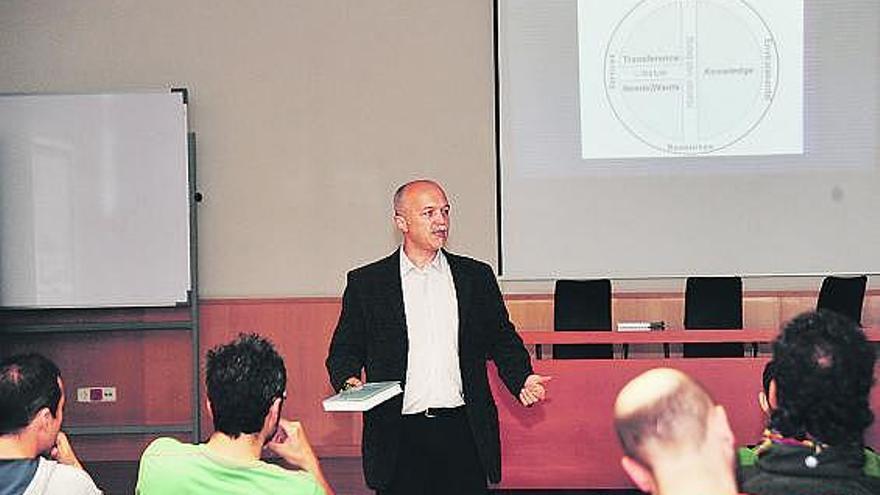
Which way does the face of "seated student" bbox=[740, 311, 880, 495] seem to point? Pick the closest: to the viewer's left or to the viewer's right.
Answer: to the viewer's left

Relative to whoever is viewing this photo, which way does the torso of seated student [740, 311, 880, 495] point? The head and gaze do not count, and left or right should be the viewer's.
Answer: facing away from the viewer

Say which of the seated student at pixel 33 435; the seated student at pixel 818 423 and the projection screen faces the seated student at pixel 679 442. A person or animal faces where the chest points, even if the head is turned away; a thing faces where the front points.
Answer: the projection screen

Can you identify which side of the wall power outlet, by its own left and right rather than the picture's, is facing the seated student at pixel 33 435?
front

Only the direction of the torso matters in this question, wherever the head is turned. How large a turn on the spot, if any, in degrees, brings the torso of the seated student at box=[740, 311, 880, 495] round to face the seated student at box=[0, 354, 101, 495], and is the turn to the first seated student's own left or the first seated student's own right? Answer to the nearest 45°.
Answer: approximately 90° to the first seated student's own left

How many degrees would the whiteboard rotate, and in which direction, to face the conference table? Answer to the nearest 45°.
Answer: approximately 45° to its left

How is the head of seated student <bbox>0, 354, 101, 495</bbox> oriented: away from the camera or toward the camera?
away from the camera

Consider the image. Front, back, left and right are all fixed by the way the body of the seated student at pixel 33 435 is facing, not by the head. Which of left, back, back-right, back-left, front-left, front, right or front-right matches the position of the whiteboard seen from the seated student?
front-left

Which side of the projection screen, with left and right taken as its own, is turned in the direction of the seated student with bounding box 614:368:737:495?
front

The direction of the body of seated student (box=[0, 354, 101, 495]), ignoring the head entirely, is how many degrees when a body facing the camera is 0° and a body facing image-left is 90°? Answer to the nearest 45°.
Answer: approximately 225°

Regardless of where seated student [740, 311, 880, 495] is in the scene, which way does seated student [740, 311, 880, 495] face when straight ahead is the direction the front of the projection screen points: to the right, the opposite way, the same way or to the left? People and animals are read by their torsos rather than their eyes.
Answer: the opposite way

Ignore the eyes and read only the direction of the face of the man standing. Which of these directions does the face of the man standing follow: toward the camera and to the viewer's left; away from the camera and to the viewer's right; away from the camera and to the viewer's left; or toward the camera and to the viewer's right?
toward the camera and to the viewer's right

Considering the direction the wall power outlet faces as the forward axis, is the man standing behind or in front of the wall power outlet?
in front

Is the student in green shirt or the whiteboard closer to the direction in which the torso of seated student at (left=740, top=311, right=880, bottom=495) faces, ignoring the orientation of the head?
the whiteboard
